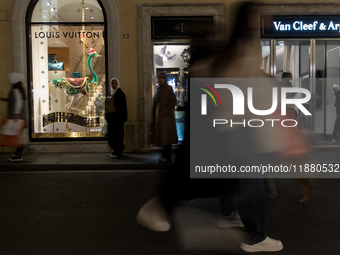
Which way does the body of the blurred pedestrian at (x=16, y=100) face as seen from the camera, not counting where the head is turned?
to the viewer's left

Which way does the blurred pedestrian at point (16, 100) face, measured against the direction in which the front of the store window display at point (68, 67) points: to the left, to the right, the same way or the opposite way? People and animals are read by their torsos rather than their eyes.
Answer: to the right

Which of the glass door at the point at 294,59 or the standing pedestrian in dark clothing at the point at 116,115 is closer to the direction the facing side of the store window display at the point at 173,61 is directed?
the standing pedestrian in dark clothing

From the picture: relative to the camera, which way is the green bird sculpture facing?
to the viewer's right

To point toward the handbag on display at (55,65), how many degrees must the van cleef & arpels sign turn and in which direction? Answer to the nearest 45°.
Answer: approximately 90° to its right

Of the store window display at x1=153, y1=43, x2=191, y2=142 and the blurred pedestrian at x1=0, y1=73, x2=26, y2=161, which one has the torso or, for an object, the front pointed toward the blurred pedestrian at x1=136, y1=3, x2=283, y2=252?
the store window display

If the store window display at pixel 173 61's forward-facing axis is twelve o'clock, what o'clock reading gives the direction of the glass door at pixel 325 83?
The glass door is roughly at 9 o'clock from the store window display.

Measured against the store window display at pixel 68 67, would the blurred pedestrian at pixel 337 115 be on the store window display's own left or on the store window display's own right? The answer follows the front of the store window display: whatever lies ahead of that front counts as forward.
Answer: on the store window display's own left
